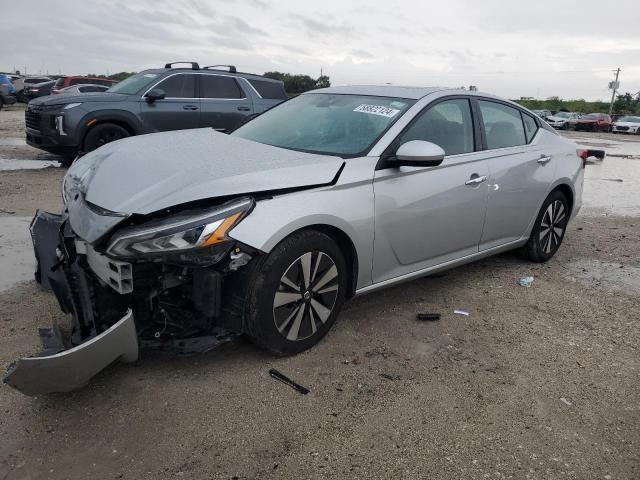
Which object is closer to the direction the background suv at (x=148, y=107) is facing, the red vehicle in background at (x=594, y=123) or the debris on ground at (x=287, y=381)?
the debris on ground

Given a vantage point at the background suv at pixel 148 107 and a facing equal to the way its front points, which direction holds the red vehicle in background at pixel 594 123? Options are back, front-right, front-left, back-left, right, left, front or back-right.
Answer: back

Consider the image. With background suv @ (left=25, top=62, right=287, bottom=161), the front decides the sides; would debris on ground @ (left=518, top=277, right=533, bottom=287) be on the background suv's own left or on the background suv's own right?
on the background suv's own left

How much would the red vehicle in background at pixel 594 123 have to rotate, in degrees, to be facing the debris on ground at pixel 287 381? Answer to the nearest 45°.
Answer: approximately 45° to its left

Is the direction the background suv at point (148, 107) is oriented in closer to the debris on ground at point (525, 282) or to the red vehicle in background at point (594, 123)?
the debris on ground

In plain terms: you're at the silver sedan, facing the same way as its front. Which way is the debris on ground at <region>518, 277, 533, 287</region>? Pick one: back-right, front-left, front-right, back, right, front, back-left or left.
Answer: back

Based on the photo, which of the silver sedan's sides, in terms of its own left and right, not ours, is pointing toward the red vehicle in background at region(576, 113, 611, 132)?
back

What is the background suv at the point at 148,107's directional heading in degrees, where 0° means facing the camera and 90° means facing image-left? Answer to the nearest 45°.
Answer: approximately 45°

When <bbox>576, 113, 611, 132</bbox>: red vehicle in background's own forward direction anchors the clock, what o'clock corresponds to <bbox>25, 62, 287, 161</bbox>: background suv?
The background suv is roughly at 11 o'clock from the red vehicle in background.

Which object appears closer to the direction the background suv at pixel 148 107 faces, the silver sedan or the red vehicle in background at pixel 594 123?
the silver sedan
